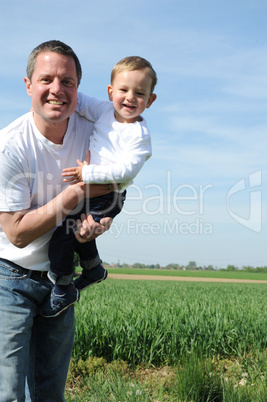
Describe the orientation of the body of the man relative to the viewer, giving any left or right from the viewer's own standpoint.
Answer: facing the viewer and to the right of the viewer
